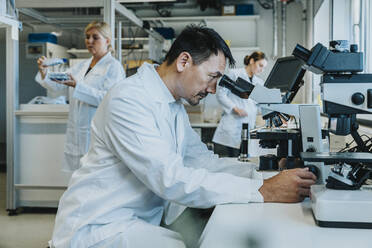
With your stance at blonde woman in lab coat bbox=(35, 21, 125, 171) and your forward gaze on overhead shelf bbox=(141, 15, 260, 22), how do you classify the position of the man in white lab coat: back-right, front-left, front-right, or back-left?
back-right

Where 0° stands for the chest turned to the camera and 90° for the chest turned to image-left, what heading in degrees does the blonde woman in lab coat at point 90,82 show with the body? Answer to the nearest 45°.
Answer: approximately 45°

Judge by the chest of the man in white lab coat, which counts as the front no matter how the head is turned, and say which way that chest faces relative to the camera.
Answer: to the viewer's right

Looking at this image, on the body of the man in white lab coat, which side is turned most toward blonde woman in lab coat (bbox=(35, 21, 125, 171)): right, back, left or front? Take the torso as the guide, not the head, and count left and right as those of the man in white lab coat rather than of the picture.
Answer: left

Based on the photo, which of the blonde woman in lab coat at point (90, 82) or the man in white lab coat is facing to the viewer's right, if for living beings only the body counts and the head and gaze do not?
the man in white lab coat

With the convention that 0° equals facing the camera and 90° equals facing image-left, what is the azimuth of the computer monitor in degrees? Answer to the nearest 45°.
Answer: approximately 45°

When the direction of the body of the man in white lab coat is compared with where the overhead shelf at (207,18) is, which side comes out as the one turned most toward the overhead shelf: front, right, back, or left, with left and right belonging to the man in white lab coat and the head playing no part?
left

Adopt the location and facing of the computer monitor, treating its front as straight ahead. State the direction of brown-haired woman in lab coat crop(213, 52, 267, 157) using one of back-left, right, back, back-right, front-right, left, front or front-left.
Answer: back-right

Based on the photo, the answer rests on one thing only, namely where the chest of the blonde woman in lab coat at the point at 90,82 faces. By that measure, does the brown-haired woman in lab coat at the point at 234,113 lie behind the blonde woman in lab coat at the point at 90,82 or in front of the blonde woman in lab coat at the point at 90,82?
behind
